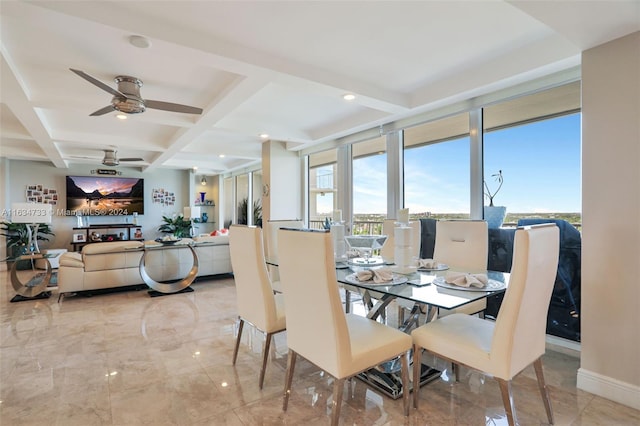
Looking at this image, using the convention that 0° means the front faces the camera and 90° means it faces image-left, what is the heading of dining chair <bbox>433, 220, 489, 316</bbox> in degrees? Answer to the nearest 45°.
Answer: approximately 45°

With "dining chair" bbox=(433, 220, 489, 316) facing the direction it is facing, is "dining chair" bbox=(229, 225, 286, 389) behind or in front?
in front

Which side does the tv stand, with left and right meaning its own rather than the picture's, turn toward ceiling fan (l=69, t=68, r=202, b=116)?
front

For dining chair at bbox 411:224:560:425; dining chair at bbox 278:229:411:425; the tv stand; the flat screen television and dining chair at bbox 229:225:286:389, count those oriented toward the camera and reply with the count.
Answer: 2

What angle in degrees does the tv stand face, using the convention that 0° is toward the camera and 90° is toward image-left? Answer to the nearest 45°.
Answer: approximately 0°

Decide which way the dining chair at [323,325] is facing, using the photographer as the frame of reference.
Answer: facing away from the viewer and to the right of the viewer

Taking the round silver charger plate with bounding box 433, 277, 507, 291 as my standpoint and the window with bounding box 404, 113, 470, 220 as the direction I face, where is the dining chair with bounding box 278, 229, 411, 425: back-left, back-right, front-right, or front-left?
back-left

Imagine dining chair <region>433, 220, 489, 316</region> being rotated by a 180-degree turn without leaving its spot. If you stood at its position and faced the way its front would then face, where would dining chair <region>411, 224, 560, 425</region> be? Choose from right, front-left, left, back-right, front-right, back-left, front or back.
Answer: back-right

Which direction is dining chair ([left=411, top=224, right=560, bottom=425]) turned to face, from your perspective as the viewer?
facing away from the viewer and to the left of the viewer

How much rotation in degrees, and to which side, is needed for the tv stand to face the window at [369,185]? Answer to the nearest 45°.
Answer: approximately 45° to its left

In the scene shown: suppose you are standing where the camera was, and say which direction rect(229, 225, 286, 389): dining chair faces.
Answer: facing away from the viewer and to the right of the viewer

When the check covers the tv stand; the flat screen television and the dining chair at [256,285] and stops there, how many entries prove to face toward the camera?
2

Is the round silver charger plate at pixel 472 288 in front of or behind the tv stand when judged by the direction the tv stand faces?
in front
